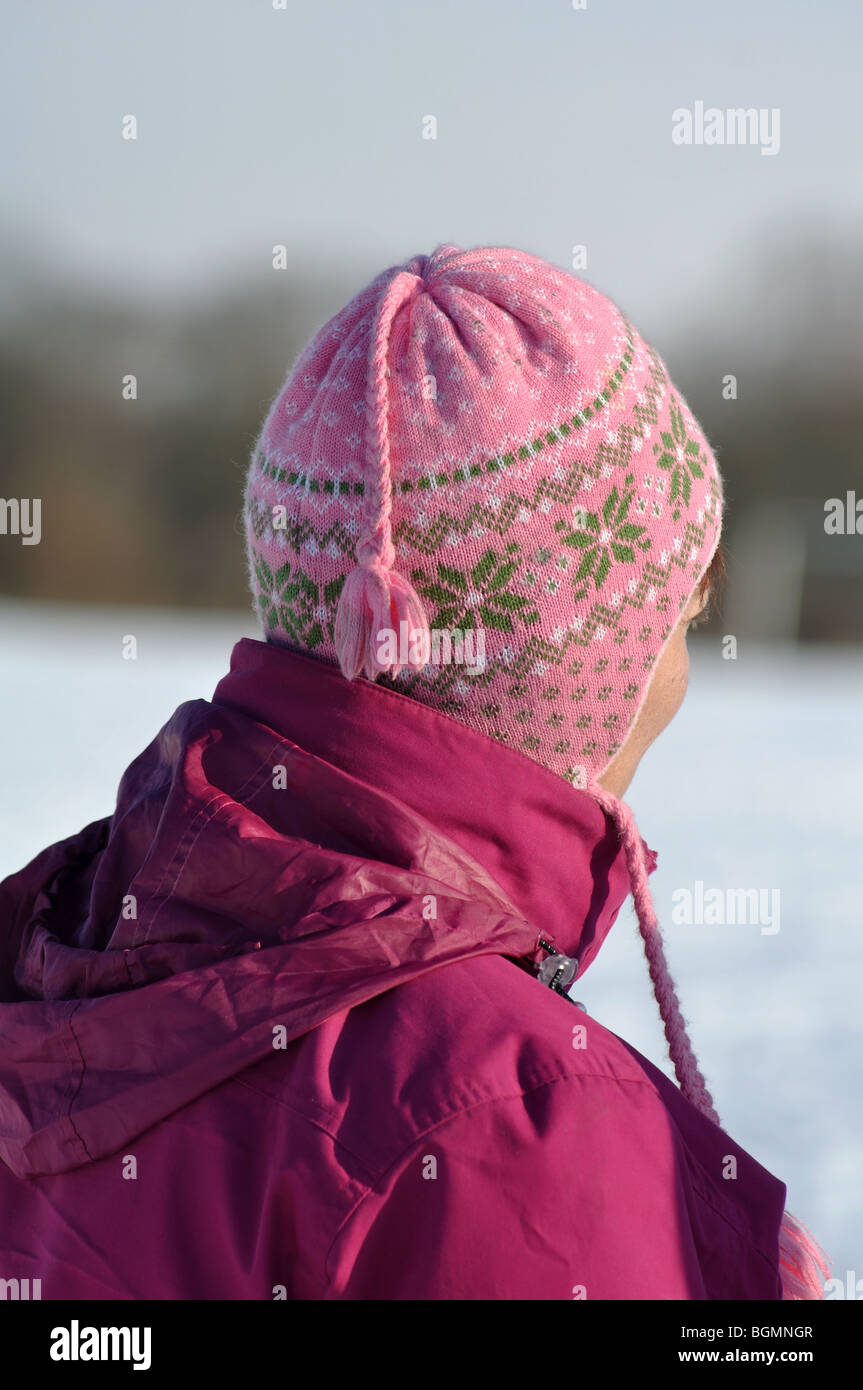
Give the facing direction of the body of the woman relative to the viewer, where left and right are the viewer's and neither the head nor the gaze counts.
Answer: facing away from the viewer and to the right of the viewer

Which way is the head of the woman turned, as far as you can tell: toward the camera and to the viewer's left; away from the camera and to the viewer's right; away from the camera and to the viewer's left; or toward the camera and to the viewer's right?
away from the camera and to the viewer's right
